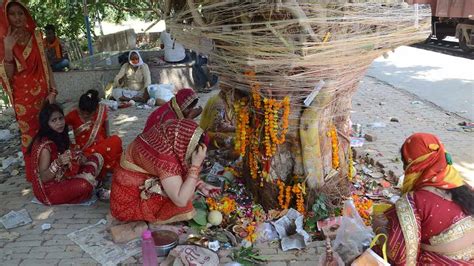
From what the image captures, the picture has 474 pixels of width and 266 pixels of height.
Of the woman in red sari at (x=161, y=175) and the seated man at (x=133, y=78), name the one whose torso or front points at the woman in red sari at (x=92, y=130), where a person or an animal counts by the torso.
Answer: the seated man

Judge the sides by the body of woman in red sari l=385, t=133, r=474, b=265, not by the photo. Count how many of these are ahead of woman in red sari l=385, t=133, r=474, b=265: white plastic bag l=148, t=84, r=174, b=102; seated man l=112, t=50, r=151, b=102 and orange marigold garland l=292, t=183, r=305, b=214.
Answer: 3

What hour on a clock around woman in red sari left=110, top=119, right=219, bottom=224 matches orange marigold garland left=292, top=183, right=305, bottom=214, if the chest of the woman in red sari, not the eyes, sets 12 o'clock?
The orange marigold garland is roughly at 12 o'clock from the woman in red sari.

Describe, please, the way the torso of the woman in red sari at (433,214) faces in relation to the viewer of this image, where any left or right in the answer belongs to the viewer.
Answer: facing away from the viewer and to the left of the viewer

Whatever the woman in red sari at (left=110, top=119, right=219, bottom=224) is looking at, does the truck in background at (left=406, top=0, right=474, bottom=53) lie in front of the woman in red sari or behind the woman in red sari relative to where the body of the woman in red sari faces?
in front

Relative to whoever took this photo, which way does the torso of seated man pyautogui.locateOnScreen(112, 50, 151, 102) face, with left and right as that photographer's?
facing the viewer

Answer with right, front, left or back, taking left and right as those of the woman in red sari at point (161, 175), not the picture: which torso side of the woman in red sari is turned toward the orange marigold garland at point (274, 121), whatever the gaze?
front

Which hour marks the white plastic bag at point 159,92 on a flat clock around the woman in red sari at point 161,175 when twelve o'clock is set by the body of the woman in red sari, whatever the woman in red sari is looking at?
The white plastic bag is roughly at 9 o'clock from the woman in red sari.

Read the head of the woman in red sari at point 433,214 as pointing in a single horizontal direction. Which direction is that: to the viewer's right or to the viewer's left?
to the viewer's left

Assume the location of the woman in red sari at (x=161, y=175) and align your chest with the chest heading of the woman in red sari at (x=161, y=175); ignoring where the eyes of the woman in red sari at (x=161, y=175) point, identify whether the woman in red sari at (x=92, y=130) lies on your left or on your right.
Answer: on your left

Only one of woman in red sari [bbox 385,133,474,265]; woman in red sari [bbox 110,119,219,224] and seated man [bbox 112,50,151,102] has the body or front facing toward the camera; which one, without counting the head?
the seated man

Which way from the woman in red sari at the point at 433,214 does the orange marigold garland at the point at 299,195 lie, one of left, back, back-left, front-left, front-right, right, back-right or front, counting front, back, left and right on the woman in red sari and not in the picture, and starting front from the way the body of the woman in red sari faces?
front

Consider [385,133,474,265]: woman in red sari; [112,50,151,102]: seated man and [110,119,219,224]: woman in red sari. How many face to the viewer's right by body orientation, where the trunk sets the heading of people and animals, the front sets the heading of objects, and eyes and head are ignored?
1

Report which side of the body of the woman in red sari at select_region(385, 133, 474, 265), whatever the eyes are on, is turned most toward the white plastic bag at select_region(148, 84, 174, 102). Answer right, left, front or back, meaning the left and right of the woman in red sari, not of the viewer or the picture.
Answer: front

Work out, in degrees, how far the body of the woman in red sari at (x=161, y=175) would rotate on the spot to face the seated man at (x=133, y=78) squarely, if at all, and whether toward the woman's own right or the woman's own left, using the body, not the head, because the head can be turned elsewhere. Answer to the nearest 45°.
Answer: approximately 90° to the woman's own left

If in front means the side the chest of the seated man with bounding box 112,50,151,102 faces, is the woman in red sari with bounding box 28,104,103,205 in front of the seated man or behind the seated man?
in front

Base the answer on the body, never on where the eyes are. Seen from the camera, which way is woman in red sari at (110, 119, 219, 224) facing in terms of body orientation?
to the viewer's right

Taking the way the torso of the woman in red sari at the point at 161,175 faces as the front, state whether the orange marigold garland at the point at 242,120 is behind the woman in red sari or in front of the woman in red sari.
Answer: in front
